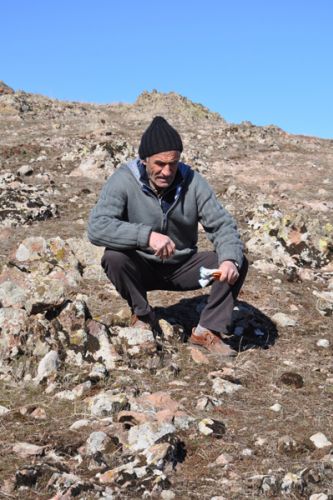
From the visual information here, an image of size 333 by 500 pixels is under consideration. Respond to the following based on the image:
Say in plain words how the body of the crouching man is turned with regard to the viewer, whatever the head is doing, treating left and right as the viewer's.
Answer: facing the viewer

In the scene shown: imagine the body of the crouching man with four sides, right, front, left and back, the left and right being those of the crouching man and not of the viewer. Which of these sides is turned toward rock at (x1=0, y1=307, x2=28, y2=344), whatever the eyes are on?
right

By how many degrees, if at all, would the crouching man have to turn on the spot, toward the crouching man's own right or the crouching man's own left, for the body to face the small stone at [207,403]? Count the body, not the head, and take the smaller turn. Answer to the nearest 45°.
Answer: approximately 45° to the crouching man's own left

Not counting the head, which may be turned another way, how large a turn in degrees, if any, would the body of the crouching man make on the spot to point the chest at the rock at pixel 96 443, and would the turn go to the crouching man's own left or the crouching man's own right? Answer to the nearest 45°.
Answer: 0° — they already face it

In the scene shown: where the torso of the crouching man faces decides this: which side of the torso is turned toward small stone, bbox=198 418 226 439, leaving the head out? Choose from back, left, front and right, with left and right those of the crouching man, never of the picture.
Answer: front

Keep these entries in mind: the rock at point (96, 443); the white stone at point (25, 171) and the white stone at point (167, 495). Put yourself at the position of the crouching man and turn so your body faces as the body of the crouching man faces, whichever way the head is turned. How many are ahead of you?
2

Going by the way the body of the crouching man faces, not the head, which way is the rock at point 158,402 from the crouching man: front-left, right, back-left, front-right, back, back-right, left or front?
front

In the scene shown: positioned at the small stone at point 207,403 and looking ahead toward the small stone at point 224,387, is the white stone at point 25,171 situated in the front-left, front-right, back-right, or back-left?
front-left

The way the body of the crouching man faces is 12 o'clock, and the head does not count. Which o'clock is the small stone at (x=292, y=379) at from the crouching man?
The small stone is roughly at 10 o'clock from the crouching man.

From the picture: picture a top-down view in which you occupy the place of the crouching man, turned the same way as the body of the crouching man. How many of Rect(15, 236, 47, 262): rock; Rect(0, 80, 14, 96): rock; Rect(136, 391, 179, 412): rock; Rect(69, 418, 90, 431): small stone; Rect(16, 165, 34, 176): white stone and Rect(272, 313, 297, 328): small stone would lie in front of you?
2

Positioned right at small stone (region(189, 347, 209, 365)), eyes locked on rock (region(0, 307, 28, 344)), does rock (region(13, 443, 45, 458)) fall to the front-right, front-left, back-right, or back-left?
front-left

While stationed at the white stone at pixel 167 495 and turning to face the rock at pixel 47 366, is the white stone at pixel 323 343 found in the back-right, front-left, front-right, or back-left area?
front-right

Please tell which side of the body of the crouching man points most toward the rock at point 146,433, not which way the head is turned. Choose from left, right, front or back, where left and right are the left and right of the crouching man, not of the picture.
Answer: front

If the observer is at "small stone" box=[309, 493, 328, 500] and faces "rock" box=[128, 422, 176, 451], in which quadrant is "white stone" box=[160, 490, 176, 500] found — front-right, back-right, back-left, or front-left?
front-left

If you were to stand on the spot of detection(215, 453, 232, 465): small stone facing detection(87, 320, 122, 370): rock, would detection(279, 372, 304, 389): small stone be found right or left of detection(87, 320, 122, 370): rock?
right

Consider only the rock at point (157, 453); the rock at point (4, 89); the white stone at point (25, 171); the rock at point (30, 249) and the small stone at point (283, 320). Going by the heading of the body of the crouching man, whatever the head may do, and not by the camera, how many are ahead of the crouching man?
1

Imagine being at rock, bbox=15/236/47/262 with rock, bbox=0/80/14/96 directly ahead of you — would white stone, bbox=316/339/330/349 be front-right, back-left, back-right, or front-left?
back-right

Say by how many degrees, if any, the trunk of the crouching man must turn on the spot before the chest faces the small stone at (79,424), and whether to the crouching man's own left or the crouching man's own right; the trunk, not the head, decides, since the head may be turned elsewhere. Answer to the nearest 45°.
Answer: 0° — they already face it
